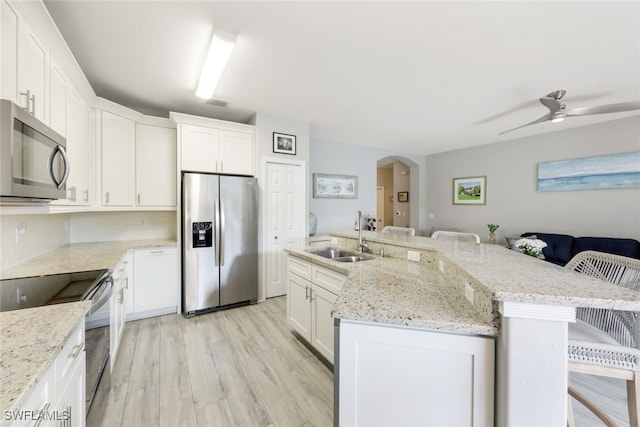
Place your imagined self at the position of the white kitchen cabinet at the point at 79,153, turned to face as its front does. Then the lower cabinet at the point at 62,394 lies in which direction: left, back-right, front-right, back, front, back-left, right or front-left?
right

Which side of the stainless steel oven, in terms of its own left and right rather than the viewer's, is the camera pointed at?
right

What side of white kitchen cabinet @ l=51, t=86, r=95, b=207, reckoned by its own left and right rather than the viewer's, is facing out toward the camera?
right

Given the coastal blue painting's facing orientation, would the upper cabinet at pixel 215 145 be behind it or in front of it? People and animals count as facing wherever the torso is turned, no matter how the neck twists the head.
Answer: in front

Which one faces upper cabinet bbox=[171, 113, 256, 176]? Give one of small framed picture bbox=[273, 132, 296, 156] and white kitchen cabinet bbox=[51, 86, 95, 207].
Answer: the white kitchen cabinet

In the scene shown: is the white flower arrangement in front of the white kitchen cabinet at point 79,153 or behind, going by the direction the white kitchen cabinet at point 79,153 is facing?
in front

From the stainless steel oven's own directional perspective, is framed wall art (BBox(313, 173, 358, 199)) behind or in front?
in front

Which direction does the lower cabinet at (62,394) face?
to the viewer's right

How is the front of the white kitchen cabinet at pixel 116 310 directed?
to the viewer's right

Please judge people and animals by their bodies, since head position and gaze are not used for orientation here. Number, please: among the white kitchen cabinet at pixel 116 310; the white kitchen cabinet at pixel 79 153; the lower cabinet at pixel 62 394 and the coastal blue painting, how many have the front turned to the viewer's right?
3

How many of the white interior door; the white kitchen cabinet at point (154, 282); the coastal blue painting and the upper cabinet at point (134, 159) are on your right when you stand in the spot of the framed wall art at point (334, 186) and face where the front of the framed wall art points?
3

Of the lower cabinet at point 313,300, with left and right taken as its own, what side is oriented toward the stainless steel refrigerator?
right

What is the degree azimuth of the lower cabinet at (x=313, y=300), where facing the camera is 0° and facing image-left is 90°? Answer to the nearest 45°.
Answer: approximately 45°

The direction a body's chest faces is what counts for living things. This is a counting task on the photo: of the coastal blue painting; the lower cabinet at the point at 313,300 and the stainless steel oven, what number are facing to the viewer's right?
1
